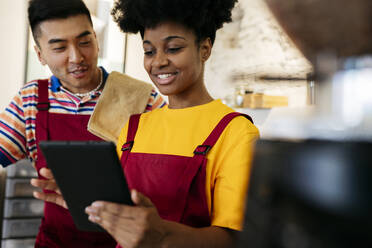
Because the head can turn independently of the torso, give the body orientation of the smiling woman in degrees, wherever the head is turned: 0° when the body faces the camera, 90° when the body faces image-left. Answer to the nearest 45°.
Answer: approximately 45°

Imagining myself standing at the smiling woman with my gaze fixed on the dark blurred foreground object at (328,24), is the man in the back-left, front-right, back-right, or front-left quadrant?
back-right

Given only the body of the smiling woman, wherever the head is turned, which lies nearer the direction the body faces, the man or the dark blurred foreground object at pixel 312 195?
the dark blurred foreground object

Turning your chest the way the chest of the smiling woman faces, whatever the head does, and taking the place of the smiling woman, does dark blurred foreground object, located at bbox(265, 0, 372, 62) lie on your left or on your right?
on your left

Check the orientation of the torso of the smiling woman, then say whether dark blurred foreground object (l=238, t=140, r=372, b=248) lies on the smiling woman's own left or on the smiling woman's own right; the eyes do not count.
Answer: on the smiling woman's own left

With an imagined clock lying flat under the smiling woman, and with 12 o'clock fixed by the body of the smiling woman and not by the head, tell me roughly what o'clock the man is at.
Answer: The man is roughly at 3 o'clock from the smiling woman.

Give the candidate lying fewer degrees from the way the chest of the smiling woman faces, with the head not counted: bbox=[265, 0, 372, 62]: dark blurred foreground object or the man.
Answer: the dark blurred foreground object
